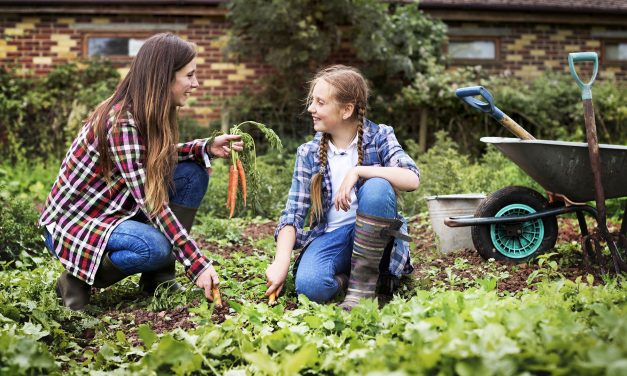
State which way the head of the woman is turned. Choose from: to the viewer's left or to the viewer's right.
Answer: to the viewer's right

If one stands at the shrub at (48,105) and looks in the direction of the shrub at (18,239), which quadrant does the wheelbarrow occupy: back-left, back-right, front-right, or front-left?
front-left

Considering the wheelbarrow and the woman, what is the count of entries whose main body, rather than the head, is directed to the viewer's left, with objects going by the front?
1

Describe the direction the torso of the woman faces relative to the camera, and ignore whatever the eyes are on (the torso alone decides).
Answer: to the viewer's right

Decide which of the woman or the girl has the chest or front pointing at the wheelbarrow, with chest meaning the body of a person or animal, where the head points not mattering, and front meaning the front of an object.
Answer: the woman

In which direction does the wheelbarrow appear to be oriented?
to the viewer's left

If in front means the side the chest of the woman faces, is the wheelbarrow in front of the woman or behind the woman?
in front

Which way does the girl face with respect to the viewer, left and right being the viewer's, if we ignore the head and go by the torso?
facing the viewer and to the left of the viewer

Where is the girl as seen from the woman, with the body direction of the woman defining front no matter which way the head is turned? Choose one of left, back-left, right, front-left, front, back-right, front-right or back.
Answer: front

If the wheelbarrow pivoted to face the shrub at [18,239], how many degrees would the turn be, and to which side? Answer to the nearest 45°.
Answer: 0° — it already faces it

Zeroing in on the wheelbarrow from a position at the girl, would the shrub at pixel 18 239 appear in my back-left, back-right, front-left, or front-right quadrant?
back-left

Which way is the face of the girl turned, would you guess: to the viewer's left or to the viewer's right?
to the viewer's left

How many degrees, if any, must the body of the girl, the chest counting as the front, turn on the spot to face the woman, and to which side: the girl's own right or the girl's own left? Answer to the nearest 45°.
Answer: approximately 45° to the girl's own right

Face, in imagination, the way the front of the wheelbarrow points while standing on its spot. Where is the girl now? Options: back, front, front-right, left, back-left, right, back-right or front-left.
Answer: front-left

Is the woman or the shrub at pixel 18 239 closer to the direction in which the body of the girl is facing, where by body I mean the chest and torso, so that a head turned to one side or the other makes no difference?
the woman
